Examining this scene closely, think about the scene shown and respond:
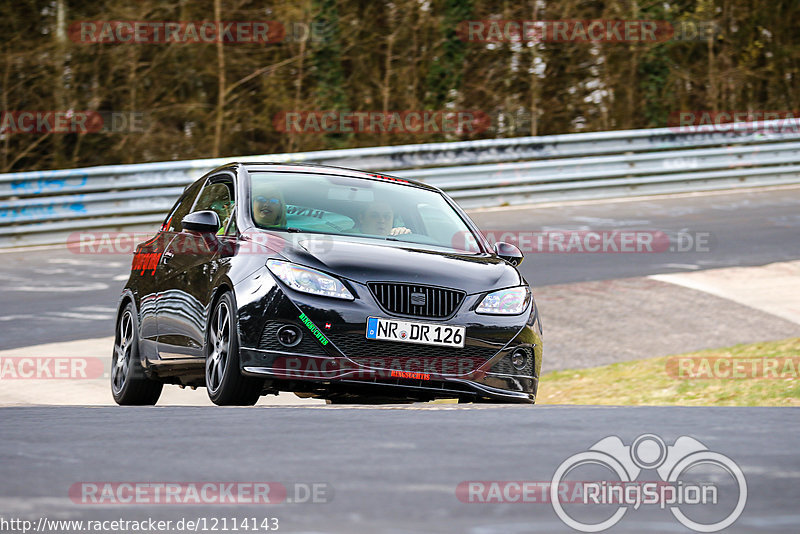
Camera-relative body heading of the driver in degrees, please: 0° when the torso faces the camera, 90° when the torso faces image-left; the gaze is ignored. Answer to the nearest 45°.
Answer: approximately 315°

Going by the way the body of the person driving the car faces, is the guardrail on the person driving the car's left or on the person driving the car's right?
on the person driving the car's left

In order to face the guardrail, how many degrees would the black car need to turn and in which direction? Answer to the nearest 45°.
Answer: approximately 135° to its left

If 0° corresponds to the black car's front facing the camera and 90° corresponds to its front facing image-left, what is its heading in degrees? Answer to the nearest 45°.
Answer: approximately 315°
